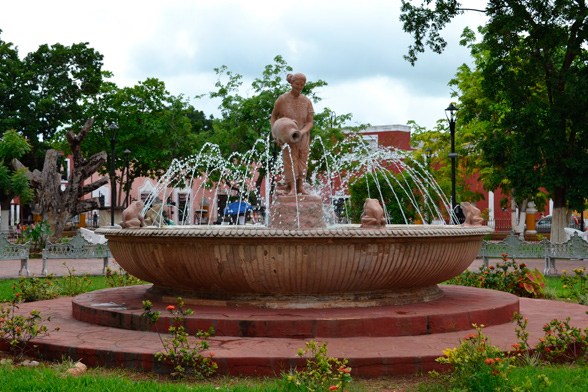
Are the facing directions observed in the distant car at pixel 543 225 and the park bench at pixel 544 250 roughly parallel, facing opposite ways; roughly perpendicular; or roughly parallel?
roughly perpendicular

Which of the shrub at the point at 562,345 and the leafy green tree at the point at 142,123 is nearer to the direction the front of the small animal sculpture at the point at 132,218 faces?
the shrub

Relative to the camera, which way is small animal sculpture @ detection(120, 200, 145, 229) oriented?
to the viewer's right
